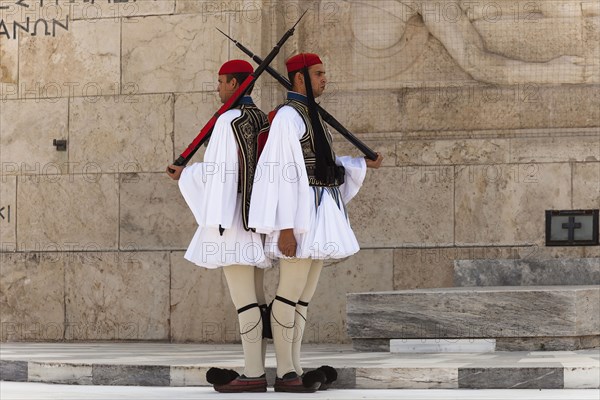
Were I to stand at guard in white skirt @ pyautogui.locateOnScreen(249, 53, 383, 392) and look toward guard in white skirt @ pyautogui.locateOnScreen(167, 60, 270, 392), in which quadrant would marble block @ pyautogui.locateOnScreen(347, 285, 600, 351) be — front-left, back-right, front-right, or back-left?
back-right

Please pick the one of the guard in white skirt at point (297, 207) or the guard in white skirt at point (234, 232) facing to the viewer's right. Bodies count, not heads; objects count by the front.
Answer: the guard in white skirt at point (297, 207)

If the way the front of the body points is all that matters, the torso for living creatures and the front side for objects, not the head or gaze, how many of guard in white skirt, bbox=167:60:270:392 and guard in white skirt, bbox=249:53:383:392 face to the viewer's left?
1

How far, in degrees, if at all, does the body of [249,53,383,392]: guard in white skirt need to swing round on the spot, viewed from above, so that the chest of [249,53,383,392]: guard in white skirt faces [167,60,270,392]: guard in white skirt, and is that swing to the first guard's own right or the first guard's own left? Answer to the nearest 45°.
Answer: approximately 180°

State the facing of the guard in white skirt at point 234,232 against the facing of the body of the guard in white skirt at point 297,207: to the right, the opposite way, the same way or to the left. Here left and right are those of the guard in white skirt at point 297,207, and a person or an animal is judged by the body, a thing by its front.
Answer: the opposite way

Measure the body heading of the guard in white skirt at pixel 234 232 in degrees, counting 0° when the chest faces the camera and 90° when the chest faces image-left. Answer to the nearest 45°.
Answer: approximately 90°

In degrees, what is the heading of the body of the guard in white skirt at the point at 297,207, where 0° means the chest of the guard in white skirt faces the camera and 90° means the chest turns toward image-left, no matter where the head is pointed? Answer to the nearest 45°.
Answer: approximately 270°

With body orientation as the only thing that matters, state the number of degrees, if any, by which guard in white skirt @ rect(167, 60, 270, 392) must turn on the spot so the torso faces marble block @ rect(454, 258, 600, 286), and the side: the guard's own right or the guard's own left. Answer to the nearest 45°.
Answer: approximately 135° to the guard's own right
